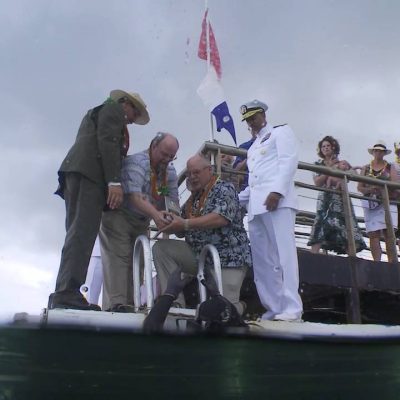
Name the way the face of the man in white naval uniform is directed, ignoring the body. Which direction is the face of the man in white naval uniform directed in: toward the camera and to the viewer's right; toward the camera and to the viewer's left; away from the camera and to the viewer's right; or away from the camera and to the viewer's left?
toward the camera and to the viewer's left

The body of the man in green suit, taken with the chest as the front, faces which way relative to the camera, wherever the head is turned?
to the viewer's right

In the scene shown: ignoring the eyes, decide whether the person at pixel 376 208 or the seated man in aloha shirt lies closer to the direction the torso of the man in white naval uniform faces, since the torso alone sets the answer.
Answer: the seated man in aloha shirt

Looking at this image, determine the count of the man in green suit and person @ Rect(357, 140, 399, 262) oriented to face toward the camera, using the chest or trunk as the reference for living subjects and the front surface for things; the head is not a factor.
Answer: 1

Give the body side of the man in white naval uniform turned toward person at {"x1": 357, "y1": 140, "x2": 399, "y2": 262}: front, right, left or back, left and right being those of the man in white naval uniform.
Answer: back

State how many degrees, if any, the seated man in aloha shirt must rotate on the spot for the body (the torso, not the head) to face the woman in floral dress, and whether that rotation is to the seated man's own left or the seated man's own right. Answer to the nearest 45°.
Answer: approximately 180°

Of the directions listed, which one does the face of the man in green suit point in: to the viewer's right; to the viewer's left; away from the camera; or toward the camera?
to the viewer's right

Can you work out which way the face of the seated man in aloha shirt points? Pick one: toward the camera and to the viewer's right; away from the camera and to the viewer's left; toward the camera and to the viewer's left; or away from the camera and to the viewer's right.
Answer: toward the camera and to the viewer's left

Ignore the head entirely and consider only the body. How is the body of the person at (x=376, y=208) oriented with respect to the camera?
toward the camera

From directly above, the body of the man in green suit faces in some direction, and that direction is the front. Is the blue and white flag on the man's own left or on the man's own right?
on the man's own left

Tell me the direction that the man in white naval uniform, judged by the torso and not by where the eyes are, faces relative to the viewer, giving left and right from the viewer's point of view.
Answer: facing the viewer and to the left of the viewer
